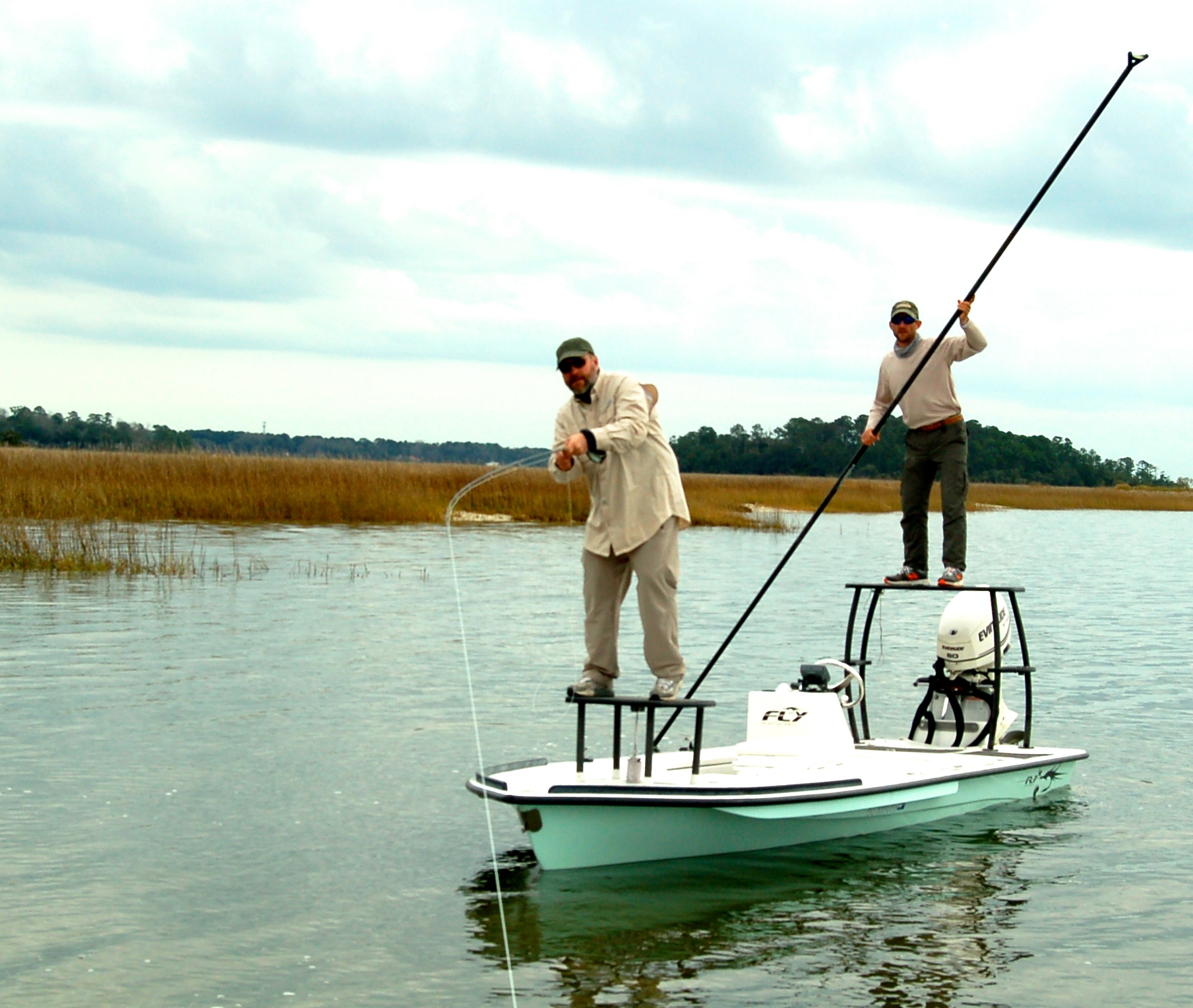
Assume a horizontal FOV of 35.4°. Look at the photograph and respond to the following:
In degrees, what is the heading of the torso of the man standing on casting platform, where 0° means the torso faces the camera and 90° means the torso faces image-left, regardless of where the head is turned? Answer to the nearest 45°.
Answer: approximately 45°

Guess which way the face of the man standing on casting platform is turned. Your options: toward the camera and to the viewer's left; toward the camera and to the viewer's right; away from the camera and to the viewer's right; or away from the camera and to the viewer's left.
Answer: toward the camera and to the viewer's left

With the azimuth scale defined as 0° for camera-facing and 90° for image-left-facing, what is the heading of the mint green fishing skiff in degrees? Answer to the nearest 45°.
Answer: approximately 45°

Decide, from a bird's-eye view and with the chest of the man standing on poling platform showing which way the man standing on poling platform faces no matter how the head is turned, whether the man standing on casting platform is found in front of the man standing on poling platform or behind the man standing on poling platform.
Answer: in front

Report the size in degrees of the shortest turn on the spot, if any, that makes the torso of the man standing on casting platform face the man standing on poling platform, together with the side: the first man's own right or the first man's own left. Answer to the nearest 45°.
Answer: approximately 180°

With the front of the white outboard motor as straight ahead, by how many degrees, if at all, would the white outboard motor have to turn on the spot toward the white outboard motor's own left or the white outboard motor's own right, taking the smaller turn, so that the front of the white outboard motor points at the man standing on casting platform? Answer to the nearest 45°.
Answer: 0° — it already faces them

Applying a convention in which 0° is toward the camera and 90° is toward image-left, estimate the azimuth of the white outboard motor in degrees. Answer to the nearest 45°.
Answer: approximately 45°
